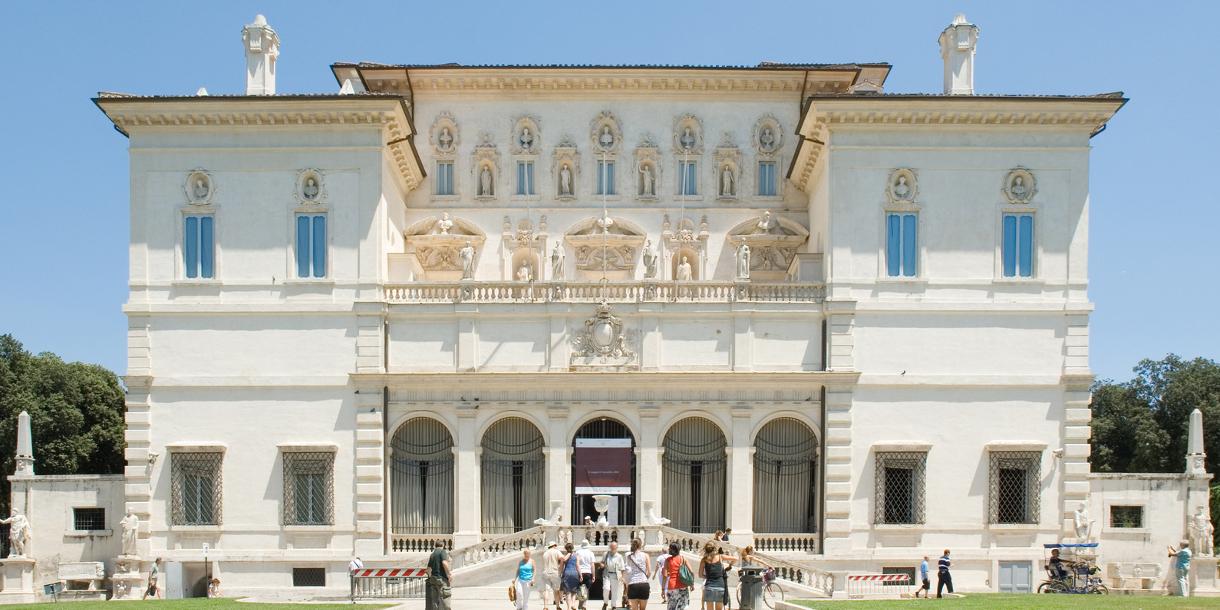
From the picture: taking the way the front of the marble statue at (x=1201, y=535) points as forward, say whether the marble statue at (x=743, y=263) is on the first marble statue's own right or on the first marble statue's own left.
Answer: on the first marble statue's own right

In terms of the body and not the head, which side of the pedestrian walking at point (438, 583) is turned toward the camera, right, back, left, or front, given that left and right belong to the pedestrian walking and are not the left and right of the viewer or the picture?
back

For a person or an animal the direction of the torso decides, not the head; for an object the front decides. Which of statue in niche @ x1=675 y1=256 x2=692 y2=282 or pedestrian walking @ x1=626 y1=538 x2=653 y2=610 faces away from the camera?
the pedestrian walking

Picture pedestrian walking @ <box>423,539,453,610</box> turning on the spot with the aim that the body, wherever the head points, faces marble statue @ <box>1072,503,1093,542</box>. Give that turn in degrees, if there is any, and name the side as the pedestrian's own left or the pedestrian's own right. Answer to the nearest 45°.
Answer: approximately 45° to the pedestrian's own right

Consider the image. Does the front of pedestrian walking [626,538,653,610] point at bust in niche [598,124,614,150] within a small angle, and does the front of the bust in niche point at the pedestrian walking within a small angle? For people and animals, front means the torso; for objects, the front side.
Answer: yes

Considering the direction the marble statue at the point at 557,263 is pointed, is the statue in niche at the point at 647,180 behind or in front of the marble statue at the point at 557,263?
behind

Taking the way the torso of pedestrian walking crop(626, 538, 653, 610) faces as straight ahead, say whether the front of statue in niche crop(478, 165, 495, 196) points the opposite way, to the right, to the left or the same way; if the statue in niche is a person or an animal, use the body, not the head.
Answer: the opposite way

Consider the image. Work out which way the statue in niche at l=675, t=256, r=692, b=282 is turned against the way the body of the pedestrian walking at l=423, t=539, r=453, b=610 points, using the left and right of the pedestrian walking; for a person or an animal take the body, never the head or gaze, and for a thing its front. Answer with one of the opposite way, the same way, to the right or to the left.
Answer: the opposite way

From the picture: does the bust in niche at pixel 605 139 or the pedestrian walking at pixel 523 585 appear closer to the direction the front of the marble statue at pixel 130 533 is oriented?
the pedestrian walking

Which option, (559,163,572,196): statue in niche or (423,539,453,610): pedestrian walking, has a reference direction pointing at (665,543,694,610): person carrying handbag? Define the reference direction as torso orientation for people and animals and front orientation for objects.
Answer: the statue in niche

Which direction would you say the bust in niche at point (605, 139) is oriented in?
toward the camera

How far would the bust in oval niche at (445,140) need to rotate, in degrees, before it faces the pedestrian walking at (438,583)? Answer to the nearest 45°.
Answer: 0° — it already faces them

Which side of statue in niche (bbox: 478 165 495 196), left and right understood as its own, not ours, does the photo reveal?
front

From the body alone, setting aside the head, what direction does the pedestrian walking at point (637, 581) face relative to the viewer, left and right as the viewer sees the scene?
facing away from the viewer

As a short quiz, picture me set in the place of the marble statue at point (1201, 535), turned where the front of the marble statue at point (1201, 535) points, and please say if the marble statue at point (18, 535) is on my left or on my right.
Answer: on my right

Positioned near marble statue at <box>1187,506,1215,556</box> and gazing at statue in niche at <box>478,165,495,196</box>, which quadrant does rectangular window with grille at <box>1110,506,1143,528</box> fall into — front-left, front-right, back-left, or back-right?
front-right

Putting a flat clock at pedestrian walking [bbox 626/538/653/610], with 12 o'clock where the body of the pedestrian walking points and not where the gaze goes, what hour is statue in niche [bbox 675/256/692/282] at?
The statue in niche is roughly at 12 o'clock from the pedestrian walking.

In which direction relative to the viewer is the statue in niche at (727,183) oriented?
toward the camera
